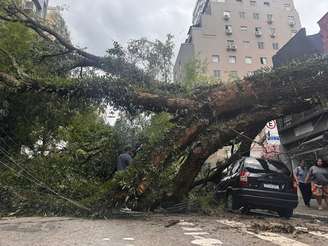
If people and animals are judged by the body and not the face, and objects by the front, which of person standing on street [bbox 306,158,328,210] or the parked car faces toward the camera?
the person standing on street

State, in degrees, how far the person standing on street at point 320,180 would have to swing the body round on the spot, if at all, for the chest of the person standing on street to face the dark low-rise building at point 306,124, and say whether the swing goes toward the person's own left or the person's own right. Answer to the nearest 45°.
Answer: approximately 180°

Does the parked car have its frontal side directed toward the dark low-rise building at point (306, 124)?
no

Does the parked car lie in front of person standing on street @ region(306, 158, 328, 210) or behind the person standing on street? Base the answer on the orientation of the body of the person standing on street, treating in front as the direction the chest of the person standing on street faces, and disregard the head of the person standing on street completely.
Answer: in front

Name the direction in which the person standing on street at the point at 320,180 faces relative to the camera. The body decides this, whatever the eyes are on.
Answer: toward the camera
